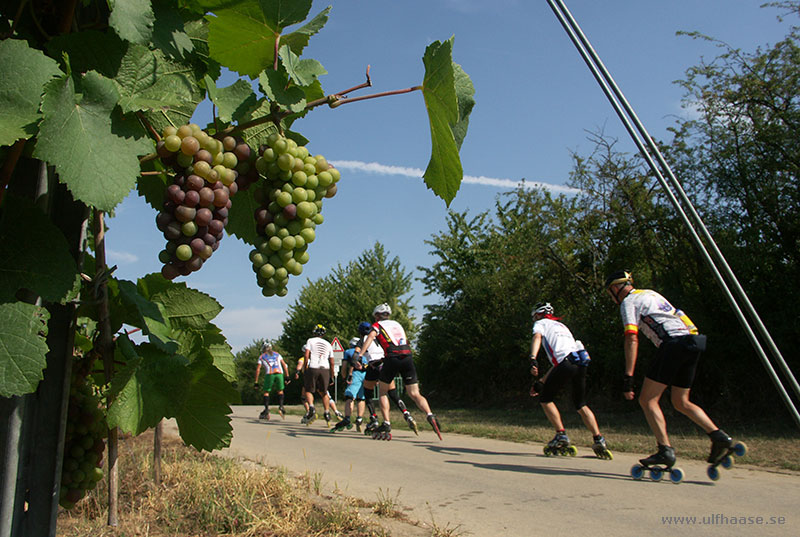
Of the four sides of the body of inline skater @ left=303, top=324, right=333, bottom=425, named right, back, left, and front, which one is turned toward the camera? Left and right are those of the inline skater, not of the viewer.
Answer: back

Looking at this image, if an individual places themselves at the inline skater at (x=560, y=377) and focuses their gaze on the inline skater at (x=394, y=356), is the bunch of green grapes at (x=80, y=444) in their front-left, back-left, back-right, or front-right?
back-left

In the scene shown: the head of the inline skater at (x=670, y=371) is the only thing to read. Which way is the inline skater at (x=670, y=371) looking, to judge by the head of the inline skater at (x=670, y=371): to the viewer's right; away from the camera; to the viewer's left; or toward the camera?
to the viewer's left

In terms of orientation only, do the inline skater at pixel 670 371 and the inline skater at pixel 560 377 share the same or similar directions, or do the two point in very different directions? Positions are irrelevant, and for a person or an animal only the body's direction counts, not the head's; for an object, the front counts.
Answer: same or similar directions

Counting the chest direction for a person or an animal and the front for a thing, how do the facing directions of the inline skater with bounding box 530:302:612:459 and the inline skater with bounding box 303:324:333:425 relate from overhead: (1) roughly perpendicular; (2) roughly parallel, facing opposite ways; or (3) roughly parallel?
roughly parallel

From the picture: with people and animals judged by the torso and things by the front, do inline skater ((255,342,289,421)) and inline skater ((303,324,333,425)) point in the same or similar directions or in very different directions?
same or similar directions

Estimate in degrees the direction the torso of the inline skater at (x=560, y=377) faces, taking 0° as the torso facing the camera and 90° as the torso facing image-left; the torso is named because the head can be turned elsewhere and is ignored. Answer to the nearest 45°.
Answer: approximately 135°

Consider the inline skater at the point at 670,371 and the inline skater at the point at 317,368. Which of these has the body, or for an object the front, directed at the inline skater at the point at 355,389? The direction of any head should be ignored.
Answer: the inline skater at the point at 670,371

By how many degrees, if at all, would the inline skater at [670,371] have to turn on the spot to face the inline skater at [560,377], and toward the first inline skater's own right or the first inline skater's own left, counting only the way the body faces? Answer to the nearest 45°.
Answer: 0° — they already face them

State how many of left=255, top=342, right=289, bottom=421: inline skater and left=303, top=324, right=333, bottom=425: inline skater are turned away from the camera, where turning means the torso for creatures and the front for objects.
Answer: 2

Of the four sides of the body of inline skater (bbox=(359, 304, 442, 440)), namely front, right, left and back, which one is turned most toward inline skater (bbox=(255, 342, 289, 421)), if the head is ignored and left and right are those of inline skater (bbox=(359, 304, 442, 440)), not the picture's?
front

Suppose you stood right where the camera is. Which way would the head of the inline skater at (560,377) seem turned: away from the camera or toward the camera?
away from the camera
